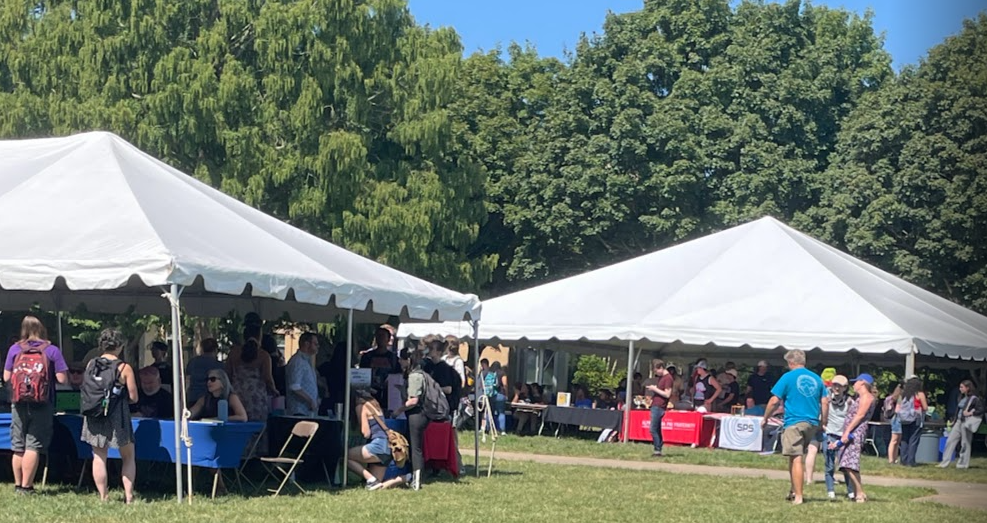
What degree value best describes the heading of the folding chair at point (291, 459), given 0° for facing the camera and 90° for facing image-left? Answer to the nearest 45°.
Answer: approximately 45°

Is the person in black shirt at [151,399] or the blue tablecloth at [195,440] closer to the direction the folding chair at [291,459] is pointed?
the blue tablecloth

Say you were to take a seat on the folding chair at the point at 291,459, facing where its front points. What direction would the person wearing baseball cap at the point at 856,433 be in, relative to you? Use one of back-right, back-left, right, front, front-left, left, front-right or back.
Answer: back-left

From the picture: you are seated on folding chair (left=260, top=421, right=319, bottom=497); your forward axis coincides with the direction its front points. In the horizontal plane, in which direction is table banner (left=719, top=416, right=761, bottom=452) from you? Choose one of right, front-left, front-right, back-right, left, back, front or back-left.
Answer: back

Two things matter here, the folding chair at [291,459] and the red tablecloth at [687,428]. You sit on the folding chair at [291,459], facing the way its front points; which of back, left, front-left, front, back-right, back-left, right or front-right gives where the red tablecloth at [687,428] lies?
back

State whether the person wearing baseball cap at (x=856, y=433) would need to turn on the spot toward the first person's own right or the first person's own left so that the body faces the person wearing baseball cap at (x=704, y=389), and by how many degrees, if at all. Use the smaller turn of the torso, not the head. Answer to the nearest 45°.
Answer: approximately 90° to the first person's own right

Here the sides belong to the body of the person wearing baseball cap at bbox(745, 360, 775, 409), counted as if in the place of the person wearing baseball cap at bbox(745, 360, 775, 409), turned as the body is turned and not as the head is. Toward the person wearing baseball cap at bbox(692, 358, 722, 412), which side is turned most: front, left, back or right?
right

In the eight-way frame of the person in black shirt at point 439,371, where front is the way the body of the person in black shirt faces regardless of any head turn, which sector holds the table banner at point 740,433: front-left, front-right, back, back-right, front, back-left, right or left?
back-right
